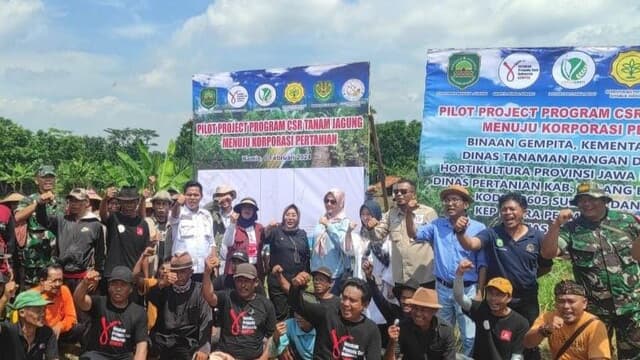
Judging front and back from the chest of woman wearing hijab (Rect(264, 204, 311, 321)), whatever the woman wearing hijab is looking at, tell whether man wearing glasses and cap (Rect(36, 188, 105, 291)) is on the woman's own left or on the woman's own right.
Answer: on the woman's own right

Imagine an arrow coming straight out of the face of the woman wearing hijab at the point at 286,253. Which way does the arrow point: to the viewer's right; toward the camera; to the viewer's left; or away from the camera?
toward the camera

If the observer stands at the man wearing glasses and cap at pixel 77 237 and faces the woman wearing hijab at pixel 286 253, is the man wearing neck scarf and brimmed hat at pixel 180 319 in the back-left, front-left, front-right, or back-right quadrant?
front-right

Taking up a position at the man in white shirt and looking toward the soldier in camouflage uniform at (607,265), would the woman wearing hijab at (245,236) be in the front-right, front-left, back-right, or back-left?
front-left

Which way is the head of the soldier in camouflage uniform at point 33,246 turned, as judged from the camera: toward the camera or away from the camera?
toward the camera

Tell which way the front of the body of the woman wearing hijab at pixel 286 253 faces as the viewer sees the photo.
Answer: toward the camera

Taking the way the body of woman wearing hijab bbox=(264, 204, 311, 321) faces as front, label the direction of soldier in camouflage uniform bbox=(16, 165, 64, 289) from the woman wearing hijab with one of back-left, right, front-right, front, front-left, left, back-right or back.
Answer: right

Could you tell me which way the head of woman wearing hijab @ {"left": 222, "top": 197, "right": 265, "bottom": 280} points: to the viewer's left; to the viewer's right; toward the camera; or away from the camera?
toward the camera

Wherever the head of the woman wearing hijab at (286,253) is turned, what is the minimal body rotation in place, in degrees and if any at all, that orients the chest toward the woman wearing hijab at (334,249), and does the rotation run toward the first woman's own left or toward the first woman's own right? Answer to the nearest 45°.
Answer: approximately 90° to the first woman's own left

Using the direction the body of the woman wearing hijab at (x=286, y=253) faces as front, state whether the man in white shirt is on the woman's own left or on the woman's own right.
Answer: on the woman's own right
